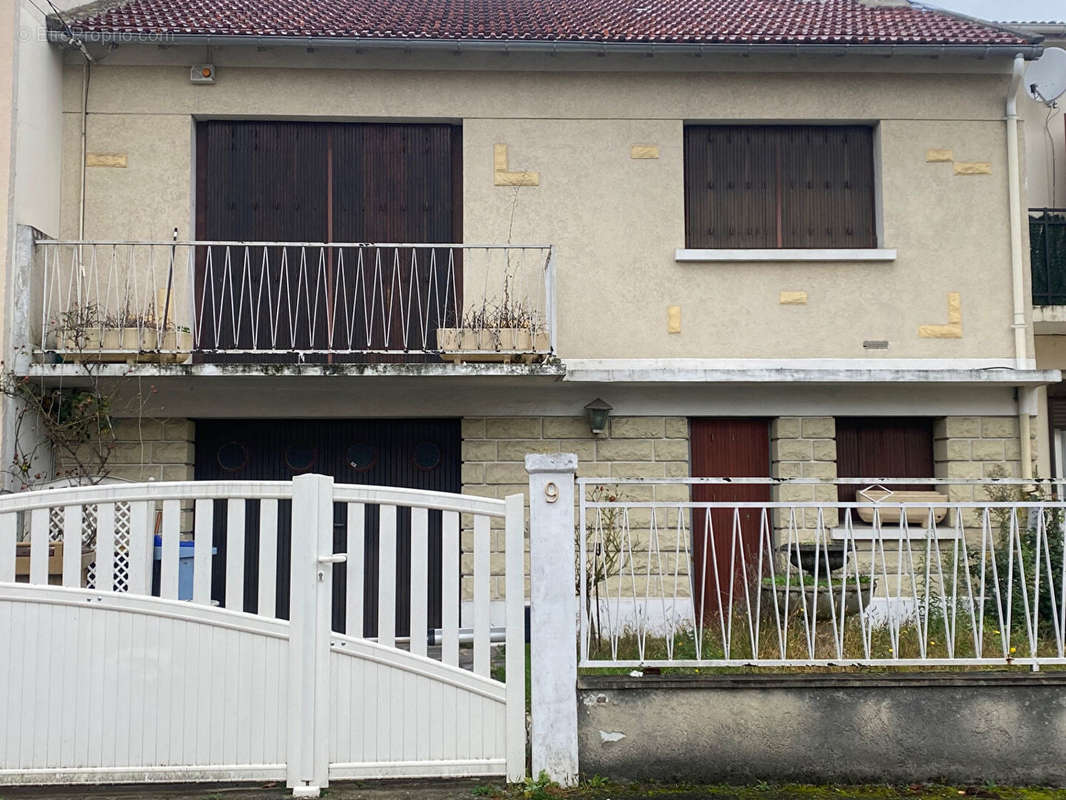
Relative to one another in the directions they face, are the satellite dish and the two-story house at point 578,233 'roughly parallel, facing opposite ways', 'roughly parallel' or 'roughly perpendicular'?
roughly perpendicular

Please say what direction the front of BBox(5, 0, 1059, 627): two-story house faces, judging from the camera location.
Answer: facing the viewer

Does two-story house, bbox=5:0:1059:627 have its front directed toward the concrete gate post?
yes

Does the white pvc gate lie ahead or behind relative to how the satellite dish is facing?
ahead

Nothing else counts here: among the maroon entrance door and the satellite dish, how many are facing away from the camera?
0

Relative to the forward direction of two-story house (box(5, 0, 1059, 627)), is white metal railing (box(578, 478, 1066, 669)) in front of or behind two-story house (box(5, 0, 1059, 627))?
in front

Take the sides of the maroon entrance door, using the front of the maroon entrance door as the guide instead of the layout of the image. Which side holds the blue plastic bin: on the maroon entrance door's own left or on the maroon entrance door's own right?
on the maroon entrance door's own right

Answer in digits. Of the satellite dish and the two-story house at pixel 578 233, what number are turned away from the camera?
0

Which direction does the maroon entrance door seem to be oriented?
toward the camera

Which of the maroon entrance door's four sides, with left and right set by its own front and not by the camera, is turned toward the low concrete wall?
front
